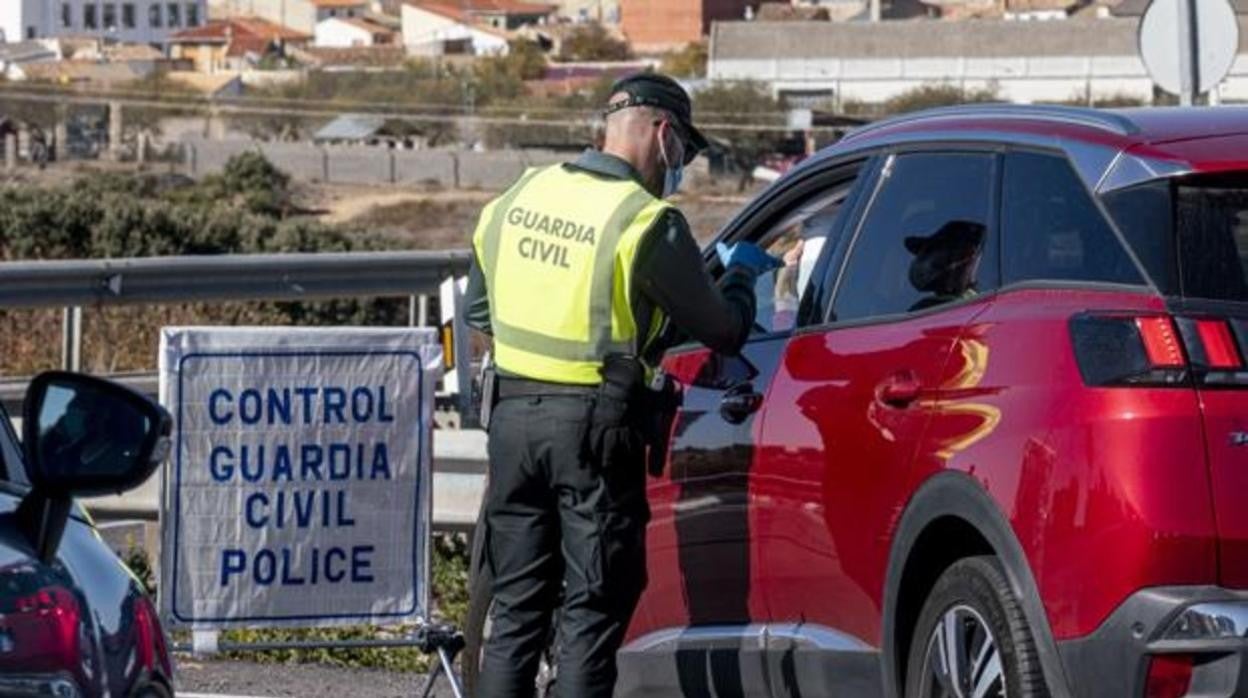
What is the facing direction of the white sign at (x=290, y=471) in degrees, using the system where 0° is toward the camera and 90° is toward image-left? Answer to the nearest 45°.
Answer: approximately 0°

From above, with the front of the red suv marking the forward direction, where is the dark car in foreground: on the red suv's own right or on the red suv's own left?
on the red suv's own left

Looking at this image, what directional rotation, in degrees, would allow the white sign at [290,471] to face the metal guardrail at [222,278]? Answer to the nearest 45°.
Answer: approximately 180°

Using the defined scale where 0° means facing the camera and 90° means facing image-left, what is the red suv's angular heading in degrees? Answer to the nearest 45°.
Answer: approximately 135°

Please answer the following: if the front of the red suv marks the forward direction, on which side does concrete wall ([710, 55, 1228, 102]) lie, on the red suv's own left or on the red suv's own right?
on the red suv's own right

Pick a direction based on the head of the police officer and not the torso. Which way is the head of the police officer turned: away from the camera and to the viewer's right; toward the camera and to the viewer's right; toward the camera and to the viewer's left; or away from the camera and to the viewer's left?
away from the camera and to the viewer's right

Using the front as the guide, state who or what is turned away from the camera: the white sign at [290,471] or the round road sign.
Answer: the round road sign

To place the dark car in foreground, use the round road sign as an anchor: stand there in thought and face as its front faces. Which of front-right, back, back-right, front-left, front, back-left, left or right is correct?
back

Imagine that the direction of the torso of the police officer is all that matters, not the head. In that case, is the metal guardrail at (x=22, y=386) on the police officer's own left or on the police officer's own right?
on the police officer's own left

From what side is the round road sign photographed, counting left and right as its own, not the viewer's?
back
